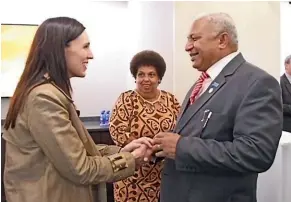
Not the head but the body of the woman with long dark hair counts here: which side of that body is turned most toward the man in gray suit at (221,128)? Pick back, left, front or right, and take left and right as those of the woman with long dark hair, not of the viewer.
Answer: front

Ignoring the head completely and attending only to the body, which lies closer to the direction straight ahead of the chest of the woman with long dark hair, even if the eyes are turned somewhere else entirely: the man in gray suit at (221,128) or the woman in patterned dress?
the man in gray suit

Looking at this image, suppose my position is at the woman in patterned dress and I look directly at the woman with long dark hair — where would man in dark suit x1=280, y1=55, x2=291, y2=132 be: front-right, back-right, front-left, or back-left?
back-left

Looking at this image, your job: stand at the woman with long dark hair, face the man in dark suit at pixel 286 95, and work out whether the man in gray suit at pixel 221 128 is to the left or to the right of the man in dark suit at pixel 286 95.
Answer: right

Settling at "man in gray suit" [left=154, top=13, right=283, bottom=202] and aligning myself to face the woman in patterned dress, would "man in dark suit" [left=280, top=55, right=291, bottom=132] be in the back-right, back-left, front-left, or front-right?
front-right

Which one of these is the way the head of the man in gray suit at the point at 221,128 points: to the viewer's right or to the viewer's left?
to the viewer's left

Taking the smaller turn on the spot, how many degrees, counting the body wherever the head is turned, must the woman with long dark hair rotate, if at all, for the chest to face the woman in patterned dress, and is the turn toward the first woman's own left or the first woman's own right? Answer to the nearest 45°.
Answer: approximately 45° to the first woman's own left

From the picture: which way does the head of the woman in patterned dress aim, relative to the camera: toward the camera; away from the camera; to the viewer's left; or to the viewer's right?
toward the camera

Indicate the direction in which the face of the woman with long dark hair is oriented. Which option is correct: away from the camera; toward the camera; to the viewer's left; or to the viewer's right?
to the viewer's right

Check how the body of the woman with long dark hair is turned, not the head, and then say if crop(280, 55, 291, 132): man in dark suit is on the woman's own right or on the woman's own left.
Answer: on the woman's own left

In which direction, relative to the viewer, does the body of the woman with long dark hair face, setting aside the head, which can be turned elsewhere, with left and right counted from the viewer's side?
facing to the right of the viewer
